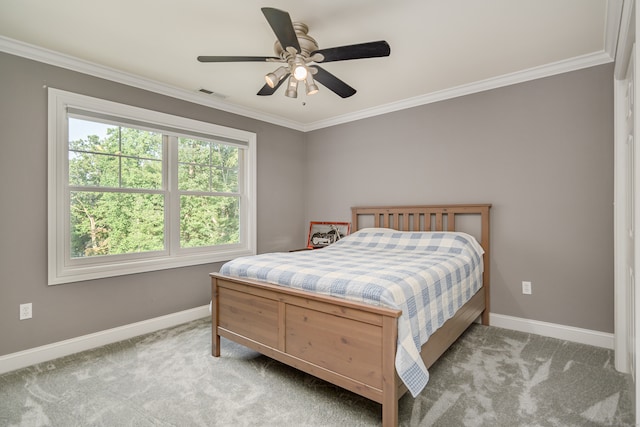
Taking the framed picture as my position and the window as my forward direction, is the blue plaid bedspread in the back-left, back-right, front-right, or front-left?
front-left

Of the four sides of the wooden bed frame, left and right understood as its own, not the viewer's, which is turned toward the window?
right

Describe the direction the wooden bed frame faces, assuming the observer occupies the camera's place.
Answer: facing the viewer and to the left of the viewer

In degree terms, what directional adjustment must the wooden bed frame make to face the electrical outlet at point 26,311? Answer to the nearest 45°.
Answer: approximately 45° to its right
